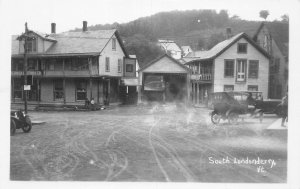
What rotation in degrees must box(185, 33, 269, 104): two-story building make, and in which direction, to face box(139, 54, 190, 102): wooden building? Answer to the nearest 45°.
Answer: approximately 45° to its right

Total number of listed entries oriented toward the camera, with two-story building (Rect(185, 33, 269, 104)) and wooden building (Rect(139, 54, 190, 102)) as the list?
2

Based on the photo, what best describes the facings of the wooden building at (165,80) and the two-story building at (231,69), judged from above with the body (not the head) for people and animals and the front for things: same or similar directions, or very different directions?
same or similar directions

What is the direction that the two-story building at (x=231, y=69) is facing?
toward the camera

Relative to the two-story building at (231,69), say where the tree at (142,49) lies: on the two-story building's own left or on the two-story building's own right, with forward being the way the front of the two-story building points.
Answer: on the two-story building's own right

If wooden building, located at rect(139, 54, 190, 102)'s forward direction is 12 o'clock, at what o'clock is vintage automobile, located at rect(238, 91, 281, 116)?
The vintage automobile is roughly at 11 o'clock from the wooden building.

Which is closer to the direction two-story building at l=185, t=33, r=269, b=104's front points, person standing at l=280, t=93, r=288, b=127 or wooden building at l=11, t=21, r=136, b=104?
the person standing

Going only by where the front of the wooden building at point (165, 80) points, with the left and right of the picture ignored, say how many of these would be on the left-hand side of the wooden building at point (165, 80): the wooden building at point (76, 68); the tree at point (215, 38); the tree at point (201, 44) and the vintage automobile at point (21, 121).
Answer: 2

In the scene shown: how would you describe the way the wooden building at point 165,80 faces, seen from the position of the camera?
facing the viewer

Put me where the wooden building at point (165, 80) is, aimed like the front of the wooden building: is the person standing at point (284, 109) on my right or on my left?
on my left
